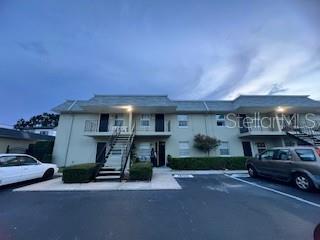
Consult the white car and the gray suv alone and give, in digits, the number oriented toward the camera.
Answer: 0

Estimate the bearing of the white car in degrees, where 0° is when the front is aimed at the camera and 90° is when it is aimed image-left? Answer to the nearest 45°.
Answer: approximately 225°

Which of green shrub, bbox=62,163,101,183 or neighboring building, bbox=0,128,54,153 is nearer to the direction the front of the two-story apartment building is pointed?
the green shrub

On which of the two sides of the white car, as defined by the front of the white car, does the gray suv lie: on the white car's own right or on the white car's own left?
on the white car's own right

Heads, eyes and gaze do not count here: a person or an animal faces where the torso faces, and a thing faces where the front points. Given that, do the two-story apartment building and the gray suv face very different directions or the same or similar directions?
very different directions

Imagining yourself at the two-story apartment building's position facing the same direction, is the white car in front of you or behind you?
in front

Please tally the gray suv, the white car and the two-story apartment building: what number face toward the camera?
1

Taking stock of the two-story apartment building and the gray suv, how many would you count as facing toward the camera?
1
